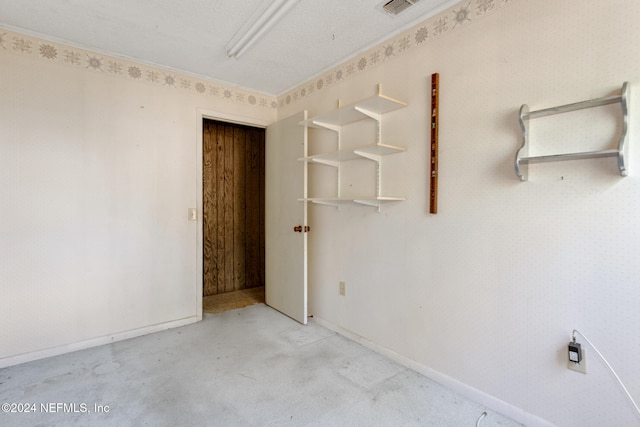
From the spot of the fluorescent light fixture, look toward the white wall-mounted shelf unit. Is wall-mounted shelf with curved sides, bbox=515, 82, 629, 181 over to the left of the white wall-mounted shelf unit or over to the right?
right

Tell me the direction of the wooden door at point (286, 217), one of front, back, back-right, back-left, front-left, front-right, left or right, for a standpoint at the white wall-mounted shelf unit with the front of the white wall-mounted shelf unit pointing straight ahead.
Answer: right

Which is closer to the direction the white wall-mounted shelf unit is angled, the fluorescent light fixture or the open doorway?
the fluorescent light fixture

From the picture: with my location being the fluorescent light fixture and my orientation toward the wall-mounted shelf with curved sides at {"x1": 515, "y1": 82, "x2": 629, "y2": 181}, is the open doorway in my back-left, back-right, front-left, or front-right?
back-left

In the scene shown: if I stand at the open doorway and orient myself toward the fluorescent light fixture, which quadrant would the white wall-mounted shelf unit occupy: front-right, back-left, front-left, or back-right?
front-left

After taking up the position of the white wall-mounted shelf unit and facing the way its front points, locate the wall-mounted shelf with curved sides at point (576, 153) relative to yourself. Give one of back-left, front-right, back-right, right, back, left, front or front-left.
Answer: left

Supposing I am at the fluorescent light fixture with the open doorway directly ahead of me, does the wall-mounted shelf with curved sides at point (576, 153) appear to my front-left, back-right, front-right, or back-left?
back-right

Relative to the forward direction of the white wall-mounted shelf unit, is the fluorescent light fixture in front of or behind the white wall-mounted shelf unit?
in front

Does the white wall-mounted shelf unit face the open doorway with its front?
no

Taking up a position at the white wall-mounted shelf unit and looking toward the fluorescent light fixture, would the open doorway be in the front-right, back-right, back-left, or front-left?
front-right

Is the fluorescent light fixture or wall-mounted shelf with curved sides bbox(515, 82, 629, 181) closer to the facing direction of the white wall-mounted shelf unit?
the fluorescent light fixture
